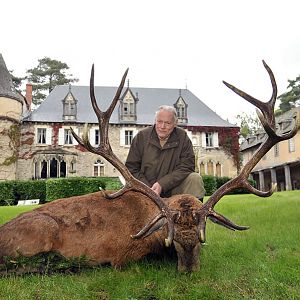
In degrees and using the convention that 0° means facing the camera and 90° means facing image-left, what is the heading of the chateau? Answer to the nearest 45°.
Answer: approximately 0°

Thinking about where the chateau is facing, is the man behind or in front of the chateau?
in front

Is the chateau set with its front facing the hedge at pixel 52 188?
yes

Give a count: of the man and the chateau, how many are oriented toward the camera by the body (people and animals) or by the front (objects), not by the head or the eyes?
2

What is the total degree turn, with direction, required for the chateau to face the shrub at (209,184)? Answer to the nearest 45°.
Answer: approximately 45° to its left

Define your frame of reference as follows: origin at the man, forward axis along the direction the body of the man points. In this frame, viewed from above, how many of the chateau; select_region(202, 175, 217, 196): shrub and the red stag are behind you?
2

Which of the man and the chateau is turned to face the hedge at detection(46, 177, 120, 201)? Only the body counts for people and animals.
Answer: the chateau

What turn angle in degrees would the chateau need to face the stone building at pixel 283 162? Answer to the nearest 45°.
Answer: approximately 90° to its left

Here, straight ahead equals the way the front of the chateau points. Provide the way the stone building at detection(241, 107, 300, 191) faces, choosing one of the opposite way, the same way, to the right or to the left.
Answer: to the right

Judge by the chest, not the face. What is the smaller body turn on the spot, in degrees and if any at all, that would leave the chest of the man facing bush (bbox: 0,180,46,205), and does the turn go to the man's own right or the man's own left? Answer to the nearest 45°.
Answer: approximately 135° to the man's own right

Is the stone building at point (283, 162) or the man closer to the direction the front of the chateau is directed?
the man

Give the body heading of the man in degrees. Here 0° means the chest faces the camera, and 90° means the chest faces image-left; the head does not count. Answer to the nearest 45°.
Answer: approximately 0°

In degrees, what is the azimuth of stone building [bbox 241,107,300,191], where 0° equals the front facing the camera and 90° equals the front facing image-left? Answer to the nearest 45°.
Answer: approximately 45°

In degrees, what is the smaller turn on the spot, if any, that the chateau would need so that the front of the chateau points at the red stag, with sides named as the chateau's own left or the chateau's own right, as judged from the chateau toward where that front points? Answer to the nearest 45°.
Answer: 0° — it already faces it
